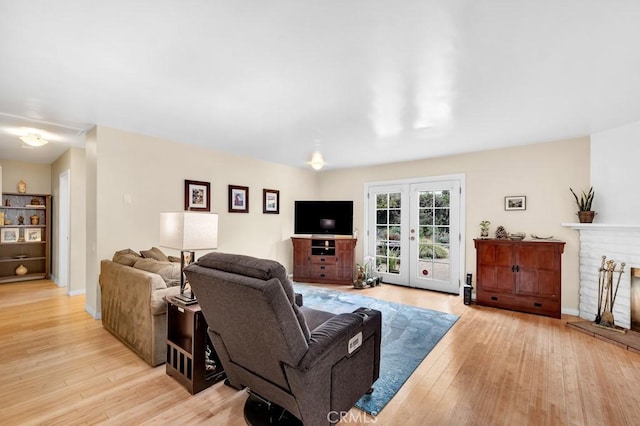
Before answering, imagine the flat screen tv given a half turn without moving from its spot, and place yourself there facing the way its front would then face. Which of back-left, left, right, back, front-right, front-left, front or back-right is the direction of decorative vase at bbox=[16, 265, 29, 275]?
left

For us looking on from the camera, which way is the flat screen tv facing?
facing the viewer

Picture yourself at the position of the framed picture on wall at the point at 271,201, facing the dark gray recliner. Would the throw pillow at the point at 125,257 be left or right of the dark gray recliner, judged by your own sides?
right

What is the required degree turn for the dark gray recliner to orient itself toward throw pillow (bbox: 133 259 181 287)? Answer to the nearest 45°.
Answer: approximately 90° to its left

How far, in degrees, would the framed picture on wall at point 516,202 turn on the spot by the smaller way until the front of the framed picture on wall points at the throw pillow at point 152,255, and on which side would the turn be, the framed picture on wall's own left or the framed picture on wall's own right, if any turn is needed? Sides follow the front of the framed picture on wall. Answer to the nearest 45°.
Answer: approximately 45° to the framed picture on wall's own right

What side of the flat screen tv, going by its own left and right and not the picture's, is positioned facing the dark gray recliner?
front

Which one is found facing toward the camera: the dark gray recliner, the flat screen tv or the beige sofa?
the flat screen tv

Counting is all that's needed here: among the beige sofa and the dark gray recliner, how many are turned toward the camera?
0

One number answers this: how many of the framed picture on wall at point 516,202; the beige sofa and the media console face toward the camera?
2

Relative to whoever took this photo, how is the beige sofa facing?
facing away from the viewer and to the right of the viewer

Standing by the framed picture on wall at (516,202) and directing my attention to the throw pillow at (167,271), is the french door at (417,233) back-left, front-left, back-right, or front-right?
front-right

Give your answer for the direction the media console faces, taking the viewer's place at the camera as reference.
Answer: facing the viewer

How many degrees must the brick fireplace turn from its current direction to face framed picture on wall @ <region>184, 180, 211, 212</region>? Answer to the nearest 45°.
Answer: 0° — it already faces it

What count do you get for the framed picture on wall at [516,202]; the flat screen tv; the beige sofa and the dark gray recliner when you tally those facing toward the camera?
2

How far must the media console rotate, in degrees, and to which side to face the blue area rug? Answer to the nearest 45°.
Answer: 0° — it already faces it

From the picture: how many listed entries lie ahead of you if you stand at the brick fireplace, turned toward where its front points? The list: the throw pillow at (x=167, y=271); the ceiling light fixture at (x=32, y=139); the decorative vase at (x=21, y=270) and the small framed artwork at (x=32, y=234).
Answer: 4

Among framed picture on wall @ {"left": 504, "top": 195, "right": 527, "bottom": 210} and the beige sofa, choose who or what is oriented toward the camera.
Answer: the framed picture on wall

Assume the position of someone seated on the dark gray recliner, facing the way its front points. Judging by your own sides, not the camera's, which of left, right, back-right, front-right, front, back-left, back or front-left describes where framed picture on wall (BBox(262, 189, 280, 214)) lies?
front-left

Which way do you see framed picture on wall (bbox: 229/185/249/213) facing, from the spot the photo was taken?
facing the viewer and to the right of the viewer

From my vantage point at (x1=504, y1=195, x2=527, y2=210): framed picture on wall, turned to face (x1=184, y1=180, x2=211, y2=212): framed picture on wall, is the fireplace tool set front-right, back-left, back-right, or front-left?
back-left
